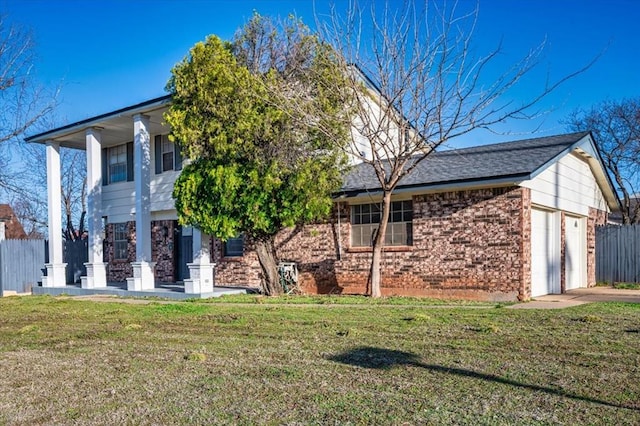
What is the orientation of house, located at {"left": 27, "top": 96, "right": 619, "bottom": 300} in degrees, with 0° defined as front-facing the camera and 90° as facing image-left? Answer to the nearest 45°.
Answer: approximately 45°

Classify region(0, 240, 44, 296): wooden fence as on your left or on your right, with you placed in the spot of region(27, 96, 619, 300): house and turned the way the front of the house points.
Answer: on your right

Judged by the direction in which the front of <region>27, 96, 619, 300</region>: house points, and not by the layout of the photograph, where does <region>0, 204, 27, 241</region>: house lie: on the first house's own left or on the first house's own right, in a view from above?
on the first house's own right
